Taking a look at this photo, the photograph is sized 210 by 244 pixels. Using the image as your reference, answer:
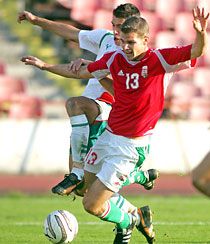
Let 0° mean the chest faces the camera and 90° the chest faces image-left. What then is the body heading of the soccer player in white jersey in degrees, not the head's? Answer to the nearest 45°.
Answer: approximately 45°

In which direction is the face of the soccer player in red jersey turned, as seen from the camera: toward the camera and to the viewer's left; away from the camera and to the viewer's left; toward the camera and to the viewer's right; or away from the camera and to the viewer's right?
toward the camera and to the viewer's left

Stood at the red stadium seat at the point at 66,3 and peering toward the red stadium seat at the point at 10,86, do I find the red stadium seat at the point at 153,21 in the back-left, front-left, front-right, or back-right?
back-left

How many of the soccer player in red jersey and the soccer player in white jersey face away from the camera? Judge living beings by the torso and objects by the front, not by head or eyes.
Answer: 0

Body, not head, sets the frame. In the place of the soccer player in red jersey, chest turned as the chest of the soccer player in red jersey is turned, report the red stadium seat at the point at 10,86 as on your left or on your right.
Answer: on your right

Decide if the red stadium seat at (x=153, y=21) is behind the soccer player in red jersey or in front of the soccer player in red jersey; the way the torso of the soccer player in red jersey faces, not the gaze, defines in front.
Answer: behind

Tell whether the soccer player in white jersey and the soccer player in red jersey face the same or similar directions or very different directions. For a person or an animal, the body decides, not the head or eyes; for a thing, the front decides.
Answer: same or similar directions

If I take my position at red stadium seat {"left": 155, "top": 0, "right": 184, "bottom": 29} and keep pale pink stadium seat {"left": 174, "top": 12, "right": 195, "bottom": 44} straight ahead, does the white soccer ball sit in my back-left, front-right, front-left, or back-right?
front-right

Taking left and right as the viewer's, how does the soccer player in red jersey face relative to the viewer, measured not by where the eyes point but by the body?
facing the viewer and to the left of the viewer

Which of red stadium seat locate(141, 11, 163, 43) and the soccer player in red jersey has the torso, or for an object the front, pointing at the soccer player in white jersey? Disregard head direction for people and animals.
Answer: the red stadium seat

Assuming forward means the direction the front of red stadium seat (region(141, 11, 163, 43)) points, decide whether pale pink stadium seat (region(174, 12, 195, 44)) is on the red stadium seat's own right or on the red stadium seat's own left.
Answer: on the red stadium seat's own left

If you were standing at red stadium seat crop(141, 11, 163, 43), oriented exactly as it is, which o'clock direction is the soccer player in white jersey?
The soccer player in white jersey is roughly at 12 o'clock from the red stadium seat.

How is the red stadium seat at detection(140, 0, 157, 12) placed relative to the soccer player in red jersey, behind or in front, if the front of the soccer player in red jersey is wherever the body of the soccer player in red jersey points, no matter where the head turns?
behind

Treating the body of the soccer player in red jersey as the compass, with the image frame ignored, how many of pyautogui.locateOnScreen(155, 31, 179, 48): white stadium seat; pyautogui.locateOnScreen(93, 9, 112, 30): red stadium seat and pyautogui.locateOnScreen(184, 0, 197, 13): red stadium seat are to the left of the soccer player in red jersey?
0

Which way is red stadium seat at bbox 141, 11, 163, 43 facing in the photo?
toward the camera

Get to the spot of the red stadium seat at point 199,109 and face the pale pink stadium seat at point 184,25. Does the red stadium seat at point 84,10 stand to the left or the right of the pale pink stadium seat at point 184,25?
left
